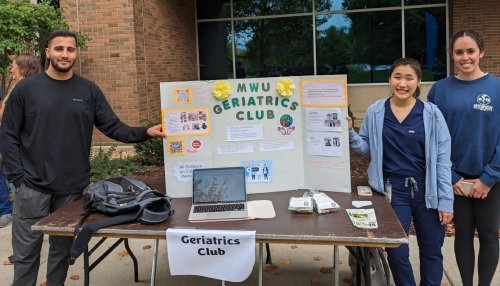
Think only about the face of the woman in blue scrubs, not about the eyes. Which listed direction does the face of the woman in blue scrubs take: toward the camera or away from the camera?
toward the camera

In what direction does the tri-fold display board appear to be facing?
toward the camera

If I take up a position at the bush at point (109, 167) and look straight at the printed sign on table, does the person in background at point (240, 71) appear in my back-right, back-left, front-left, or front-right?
back-left

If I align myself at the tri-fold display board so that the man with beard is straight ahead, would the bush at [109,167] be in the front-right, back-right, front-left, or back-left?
front-right

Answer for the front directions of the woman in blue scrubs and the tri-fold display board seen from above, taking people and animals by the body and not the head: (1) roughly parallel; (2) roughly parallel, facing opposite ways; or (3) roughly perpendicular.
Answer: roughly parallel

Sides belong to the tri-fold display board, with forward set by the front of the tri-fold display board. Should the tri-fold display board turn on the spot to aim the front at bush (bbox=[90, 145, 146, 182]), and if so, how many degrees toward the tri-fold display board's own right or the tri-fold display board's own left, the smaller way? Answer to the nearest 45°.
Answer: approximately 135° to the tri-fold display board's own right

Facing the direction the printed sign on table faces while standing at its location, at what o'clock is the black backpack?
The black backpack is roughly at 4 o'clock from the printed sign on table.

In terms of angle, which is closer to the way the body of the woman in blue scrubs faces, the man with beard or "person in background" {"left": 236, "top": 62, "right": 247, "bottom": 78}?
the man with beard

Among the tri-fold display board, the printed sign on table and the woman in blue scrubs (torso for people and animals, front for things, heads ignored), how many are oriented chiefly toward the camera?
3

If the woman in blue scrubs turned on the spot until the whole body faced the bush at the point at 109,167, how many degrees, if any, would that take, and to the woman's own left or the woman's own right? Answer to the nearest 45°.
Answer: approximately 135° to the woman's own right

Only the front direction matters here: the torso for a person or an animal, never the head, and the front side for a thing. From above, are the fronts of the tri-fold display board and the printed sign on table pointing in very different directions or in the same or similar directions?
same or similar directions

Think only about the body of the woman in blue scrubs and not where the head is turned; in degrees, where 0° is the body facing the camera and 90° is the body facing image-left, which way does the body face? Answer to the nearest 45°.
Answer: approximately 0°
